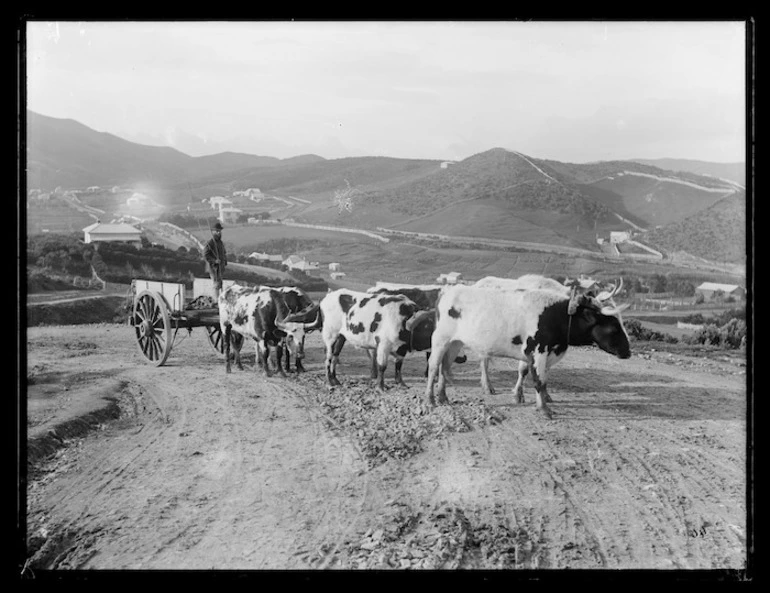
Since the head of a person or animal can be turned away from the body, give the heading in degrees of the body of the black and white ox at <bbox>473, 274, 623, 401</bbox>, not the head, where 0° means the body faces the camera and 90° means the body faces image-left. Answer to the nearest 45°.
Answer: approximately 270°

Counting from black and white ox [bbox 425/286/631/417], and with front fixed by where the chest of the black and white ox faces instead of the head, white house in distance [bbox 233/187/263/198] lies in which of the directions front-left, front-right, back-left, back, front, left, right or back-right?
left

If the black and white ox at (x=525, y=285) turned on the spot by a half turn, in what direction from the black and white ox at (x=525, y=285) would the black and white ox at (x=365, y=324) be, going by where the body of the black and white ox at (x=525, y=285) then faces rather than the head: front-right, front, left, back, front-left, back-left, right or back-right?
front

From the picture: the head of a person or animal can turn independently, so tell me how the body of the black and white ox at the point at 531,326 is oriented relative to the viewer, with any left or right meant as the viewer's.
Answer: facing to the right of the viewer

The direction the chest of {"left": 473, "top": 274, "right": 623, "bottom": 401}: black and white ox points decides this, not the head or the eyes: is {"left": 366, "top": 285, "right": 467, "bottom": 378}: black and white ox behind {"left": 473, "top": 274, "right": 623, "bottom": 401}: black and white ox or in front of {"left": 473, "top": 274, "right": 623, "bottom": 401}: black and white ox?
behind

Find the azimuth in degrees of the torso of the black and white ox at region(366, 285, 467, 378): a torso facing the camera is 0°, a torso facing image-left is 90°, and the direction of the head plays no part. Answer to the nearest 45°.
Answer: approximately 270°

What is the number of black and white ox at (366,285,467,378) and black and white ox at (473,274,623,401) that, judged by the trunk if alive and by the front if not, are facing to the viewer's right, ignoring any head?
2

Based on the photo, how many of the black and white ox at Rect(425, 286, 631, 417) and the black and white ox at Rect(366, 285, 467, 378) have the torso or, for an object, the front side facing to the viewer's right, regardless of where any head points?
2
